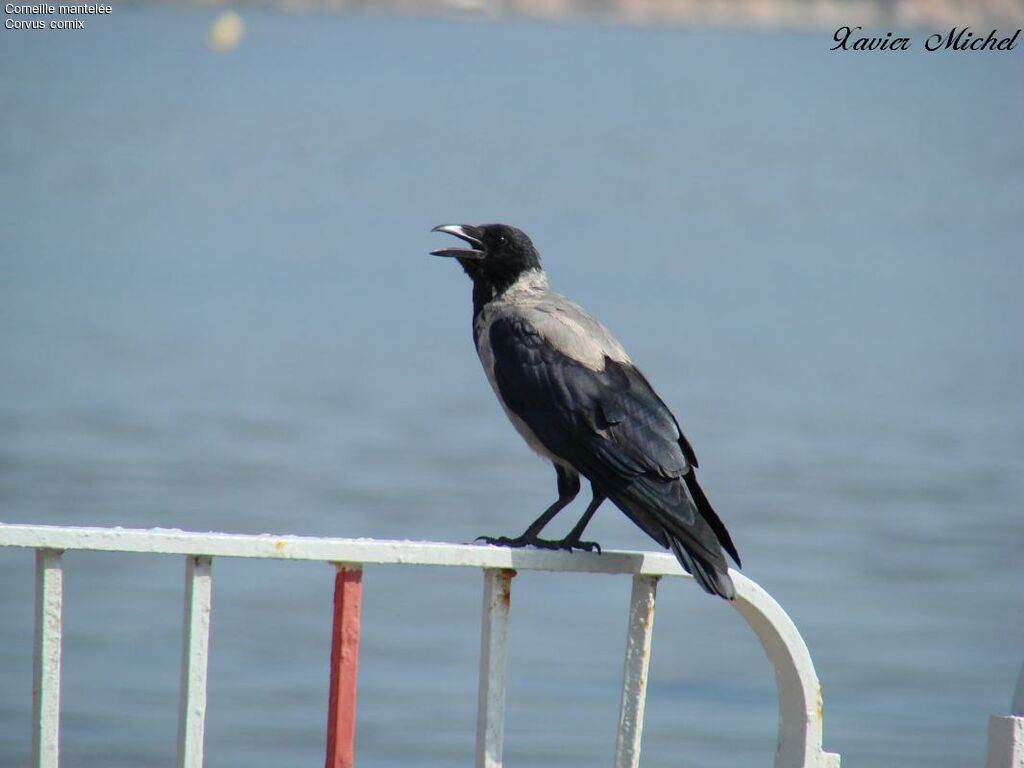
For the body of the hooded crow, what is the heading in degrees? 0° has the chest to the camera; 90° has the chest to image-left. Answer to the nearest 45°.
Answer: approximately 90°
